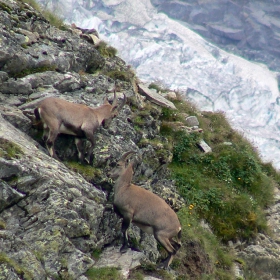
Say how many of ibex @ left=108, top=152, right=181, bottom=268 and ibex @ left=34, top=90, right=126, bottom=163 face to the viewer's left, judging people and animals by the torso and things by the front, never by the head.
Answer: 1

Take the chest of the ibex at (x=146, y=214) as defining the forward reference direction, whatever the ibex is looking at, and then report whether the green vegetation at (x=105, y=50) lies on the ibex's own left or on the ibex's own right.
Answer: on the ibex's own right

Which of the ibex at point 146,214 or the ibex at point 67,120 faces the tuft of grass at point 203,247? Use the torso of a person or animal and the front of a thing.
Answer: the ibex at point 67,120

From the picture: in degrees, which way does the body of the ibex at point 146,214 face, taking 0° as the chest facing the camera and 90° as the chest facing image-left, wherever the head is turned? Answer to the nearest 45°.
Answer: approximately 90°

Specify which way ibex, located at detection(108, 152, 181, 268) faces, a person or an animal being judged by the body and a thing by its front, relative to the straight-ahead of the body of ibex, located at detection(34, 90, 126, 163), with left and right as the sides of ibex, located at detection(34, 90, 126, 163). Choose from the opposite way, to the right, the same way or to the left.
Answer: the opposite way

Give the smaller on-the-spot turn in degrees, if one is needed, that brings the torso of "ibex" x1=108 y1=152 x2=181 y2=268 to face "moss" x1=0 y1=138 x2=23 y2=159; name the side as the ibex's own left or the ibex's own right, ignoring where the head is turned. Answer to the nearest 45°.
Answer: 0° — it already faces it

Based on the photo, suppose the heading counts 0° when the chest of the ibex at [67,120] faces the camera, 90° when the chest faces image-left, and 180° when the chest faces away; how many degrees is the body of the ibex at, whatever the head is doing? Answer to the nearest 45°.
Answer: approximately 270°

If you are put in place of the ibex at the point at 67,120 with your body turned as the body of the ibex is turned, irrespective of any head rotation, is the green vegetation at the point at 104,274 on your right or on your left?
on your right

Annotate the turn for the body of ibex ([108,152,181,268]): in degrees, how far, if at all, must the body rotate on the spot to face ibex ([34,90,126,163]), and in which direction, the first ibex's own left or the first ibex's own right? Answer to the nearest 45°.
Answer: approximately 45° to the first ibex's own right

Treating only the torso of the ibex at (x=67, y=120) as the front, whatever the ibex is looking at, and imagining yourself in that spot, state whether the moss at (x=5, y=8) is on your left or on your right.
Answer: on your left
